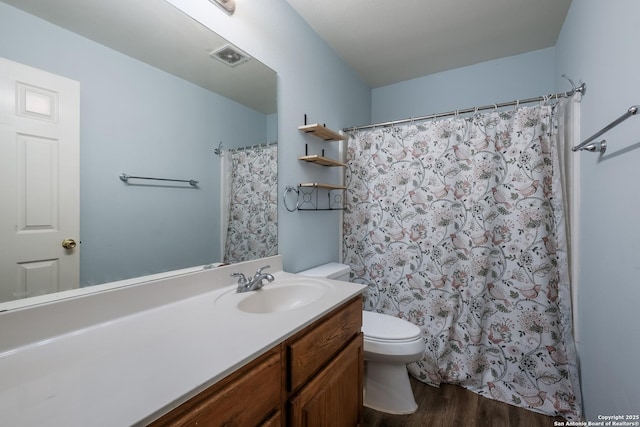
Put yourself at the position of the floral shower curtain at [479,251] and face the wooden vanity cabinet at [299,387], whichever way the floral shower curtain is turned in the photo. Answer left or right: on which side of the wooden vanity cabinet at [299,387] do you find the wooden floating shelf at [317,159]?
right

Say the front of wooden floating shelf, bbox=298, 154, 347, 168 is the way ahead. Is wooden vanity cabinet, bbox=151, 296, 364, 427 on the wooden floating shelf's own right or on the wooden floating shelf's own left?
on the wooden floating shelf's own right

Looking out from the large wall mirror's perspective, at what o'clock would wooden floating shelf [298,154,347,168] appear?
The wooden floating shelf is roughly at 10 o'clock from the large wall mirror.

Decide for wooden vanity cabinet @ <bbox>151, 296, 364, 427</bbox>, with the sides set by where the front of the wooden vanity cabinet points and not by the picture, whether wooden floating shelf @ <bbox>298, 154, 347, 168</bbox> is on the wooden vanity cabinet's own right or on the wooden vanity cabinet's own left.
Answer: on the wooden vanity cabinet's own left

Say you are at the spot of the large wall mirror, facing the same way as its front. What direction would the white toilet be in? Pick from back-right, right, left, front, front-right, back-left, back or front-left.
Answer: front-left

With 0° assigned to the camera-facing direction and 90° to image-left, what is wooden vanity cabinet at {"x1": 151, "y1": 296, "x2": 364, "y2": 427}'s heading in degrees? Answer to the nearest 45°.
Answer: approximately 315°

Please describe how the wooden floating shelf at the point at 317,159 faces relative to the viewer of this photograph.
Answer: facing the viewer and to the right of the viewer

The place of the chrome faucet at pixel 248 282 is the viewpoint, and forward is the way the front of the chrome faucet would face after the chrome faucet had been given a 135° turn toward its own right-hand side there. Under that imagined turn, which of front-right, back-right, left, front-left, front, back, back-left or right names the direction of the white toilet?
back

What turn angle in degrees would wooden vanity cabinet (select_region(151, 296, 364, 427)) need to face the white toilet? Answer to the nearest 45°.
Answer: approximately 90° to its left

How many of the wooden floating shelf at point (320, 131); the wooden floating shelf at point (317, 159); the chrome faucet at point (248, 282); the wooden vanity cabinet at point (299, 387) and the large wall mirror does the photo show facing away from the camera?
0

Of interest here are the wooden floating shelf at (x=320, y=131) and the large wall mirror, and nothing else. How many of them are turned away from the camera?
0

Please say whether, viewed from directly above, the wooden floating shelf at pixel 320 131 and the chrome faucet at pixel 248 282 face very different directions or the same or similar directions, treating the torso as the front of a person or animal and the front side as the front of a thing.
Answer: same or similar directions
